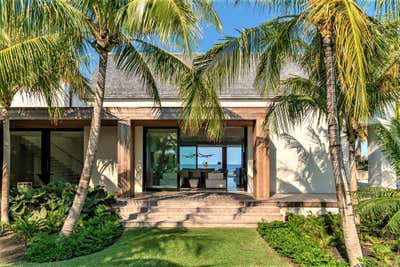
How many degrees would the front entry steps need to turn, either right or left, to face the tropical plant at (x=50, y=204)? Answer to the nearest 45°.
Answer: approximately 90° to its right

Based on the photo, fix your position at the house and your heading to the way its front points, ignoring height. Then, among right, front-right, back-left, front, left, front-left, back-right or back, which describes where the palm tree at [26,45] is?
front

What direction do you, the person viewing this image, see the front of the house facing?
facing the viewer

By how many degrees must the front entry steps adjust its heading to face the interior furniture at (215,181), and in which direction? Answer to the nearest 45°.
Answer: approximately 180°

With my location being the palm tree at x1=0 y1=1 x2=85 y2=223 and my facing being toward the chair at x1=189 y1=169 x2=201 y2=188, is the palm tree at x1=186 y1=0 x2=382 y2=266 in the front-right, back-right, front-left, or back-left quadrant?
front-right

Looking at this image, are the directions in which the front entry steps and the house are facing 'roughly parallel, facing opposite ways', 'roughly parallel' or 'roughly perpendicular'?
roughly parallel

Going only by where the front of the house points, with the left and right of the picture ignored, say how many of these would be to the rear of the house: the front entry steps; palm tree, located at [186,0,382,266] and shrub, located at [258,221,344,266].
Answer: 0

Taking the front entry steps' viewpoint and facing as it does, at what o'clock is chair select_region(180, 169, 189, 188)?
The chair is roughly at 6 o'clock from the front entry steps.

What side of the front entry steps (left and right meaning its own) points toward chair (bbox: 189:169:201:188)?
back

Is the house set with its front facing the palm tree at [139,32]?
yes

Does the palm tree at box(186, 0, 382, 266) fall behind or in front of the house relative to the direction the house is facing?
in front

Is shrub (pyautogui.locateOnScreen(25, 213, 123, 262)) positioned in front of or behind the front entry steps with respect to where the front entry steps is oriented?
in front

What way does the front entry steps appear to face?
toward the camera

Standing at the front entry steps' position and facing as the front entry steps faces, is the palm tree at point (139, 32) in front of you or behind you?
in front

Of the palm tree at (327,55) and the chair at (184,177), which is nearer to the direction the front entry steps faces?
the palm tree

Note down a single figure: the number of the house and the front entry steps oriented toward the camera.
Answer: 2
